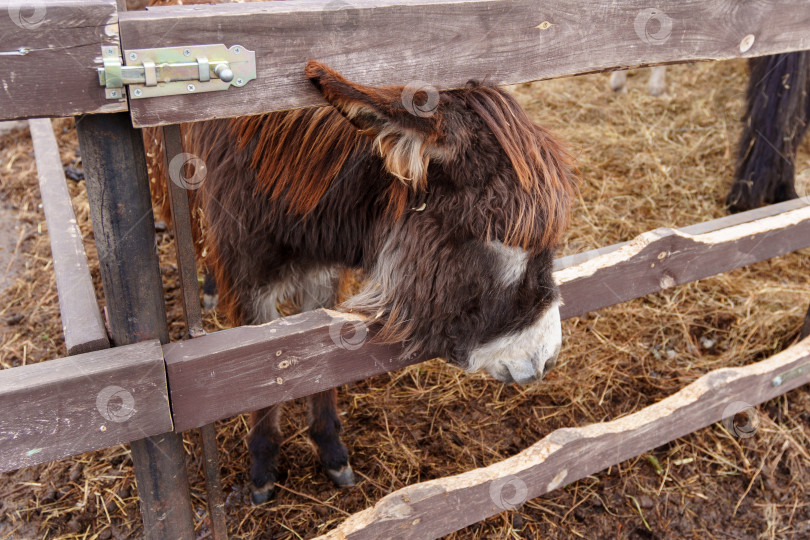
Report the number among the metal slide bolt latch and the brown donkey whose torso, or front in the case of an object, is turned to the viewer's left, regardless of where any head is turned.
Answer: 0

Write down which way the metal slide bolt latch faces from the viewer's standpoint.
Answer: facing the viewer

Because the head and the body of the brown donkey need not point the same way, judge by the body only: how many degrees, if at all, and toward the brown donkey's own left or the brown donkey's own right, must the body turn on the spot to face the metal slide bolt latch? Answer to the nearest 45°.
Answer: approximately 90° to the brown donkey's own right

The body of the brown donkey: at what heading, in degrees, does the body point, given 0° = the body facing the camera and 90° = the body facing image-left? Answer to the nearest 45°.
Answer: approximately 315°
